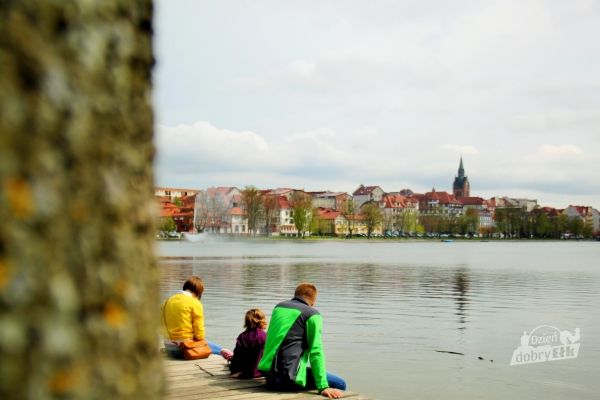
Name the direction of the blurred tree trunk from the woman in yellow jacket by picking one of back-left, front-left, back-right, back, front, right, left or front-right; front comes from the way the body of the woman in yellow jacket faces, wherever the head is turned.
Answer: back-right

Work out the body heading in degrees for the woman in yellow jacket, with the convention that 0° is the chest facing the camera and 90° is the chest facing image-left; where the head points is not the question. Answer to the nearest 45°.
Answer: approximately 225°

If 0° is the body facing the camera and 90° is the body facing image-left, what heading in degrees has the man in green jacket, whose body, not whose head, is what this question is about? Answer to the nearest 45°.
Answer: approximately 225°

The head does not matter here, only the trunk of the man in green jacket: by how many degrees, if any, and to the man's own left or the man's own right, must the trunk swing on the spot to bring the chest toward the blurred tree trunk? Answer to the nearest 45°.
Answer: approximately 135° to the man's own right

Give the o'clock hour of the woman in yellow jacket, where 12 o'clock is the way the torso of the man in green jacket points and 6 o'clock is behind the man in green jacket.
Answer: The woman in yellow jacket is roughly at 9 o'clock from the man in green jacket.
